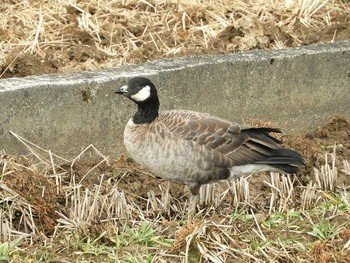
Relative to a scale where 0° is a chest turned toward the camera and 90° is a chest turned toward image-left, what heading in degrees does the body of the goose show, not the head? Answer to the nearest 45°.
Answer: approximately 90°
